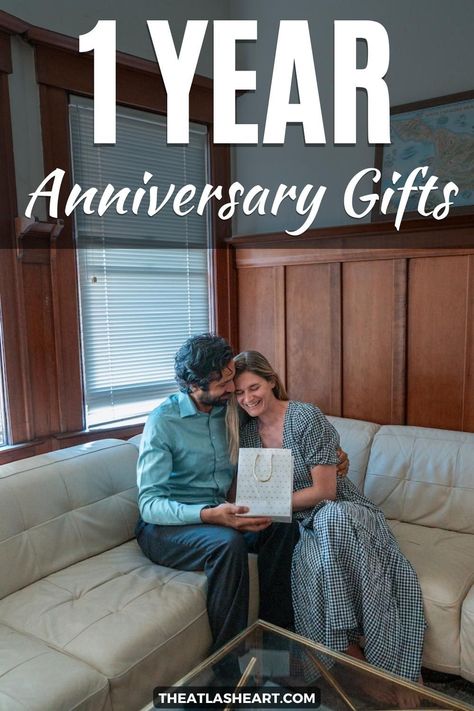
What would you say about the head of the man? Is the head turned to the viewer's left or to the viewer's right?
to the viewer's right

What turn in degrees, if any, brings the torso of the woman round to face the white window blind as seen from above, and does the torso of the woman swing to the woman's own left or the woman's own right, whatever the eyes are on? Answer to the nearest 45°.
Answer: approximately 90° to the woman's own right

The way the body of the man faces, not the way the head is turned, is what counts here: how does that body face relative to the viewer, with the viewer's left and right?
facing the viewer and to the right of the viewer

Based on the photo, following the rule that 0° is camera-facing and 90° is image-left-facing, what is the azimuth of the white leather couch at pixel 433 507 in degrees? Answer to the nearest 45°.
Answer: approximately 45°

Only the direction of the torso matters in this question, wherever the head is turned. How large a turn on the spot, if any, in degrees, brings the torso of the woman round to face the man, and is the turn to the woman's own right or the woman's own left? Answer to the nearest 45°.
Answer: approximately 45° to the woman's own right
